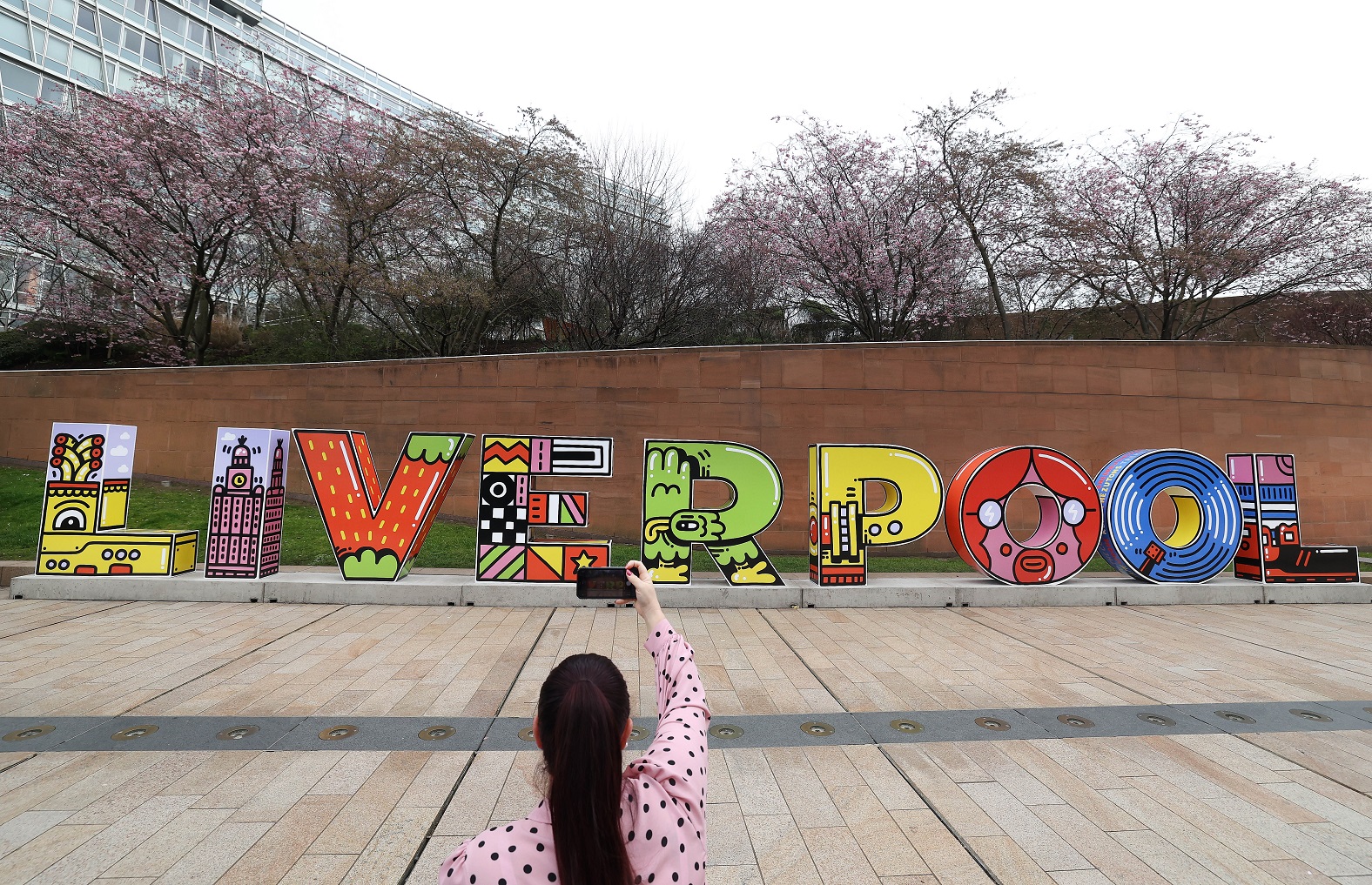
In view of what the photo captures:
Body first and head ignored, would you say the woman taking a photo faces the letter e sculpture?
yes

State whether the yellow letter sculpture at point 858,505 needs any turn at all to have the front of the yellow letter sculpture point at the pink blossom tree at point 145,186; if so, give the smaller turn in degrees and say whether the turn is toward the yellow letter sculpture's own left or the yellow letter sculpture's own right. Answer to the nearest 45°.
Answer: approximately 90° to the yellow letter sculpture's own right

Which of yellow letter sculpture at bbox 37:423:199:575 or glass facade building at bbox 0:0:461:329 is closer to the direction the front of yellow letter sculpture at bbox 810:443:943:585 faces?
the yellow letter sculpture

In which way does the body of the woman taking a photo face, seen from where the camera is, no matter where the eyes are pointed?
away from the camera

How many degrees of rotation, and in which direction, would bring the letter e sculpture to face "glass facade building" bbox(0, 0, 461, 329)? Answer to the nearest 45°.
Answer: approximately 135° to its right

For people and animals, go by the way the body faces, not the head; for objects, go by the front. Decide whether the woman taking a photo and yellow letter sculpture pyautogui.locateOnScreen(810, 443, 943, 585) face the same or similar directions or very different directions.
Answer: very different directions

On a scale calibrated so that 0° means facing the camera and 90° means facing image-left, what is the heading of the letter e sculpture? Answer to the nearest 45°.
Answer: approximately 0°

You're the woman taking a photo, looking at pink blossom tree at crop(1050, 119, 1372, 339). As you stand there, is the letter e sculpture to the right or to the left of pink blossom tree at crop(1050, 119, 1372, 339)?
left

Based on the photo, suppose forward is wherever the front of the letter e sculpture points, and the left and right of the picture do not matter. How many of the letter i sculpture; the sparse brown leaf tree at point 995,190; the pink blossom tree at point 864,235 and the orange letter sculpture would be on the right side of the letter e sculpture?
2

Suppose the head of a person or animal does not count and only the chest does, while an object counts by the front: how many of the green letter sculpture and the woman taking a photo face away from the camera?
1
